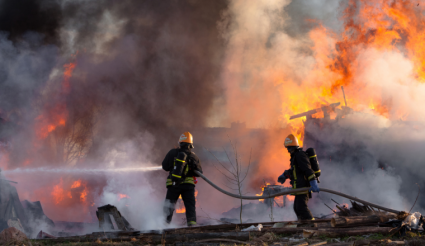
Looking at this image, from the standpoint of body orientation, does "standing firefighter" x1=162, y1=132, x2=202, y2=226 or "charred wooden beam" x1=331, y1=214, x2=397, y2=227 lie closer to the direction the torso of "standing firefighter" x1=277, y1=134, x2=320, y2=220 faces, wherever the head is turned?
the standing firefighter

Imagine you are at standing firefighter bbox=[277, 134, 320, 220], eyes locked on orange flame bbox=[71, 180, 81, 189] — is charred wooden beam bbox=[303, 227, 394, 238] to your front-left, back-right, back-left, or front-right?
back-left

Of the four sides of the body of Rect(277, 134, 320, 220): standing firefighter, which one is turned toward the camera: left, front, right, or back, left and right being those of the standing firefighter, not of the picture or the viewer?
left

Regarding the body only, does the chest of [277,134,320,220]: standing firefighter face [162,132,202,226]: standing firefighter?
yes

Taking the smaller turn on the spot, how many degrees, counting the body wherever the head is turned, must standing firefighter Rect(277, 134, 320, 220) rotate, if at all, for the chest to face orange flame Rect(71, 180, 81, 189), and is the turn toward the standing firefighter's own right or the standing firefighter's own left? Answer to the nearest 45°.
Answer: approximately 45° to the standing firefighter's own right

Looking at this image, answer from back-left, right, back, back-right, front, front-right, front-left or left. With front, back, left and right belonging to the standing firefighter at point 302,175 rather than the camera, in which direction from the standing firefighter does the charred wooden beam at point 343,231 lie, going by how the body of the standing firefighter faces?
left

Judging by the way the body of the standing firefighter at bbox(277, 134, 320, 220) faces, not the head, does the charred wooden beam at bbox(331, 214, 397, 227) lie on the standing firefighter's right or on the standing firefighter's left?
on the standing firefighter's left

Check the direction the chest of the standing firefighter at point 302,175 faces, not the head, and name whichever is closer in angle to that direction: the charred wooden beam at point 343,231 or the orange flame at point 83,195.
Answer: the orange flame

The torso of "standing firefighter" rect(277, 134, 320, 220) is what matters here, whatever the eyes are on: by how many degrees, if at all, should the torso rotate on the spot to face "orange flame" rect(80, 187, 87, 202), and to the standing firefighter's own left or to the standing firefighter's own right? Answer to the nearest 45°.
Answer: approximately 45° to the standing firefighter's own right

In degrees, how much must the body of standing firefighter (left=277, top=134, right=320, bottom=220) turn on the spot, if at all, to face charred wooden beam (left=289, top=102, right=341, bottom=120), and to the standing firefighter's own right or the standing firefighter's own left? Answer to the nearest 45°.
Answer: approximately 90° to the standing firefighter's own right

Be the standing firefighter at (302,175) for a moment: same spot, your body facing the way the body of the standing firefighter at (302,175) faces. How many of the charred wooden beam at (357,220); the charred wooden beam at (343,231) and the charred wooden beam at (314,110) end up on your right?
1
